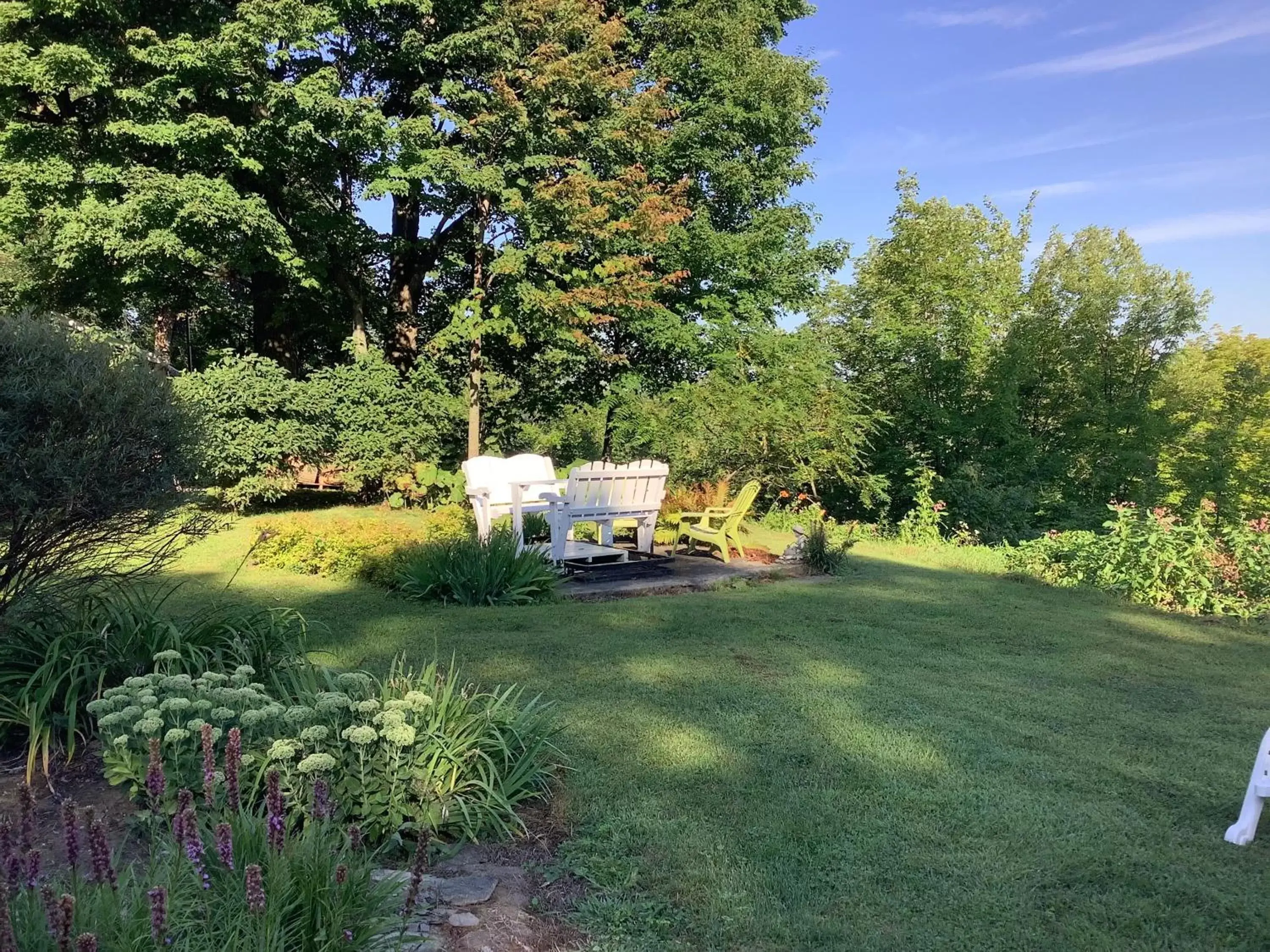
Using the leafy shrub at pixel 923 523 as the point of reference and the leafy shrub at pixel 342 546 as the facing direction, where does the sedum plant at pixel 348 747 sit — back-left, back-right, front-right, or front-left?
front-left

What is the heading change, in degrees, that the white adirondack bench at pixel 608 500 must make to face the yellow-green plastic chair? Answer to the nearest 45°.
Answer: approximately 90° to its right

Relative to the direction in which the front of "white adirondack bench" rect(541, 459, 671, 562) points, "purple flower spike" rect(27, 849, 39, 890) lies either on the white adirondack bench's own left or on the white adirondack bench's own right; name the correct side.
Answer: on the white adirondack bench's own left

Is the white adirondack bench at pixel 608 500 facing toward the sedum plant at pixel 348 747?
no

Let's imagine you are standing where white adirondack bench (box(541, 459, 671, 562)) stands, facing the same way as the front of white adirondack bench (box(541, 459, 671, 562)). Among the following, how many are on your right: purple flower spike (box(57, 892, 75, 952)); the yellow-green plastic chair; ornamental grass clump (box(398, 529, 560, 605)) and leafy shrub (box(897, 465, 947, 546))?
2

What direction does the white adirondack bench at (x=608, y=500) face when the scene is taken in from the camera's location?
facing away from the viewer and to the left of the viewer

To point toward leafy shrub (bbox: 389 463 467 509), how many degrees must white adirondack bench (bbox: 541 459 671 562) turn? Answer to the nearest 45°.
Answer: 0° — it already faces it

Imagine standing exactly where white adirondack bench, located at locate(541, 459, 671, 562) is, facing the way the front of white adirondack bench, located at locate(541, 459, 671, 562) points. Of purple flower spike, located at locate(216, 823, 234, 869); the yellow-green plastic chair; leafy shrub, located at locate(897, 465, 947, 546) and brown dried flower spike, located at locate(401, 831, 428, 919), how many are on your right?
2

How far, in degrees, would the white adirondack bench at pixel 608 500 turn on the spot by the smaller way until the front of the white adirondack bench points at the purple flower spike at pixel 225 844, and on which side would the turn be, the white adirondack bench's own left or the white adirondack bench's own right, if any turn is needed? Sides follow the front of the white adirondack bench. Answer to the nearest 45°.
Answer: approximately 135° to the white adirondack bench's own left

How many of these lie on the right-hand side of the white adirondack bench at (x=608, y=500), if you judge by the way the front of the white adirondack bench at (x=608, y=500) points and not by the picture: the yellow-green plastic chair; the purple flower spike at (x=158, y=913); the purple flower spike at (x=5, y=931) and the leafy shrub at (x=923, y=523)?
2

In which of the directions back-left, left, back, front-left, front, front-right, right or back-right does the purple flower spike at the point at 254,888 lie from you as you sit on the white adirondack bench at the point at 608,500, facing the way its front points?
back-left

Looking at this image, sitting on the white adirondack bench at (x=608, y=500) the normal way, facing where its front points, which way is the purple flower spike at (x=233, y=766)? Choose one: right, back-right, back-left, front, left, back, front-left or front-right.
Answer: back-left

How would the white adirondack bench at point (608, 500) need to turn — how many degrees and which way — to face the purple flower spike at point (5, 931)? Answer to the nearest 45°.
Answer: approximately 135° to its left

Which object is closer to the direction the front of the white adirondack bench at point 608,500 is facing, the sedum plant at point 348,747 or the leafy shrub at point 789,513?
the leafy shrub

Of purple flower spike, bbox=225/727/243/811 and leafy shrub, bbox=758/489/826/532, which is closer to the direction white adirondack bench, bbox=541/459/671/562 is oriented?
the leafy shrub

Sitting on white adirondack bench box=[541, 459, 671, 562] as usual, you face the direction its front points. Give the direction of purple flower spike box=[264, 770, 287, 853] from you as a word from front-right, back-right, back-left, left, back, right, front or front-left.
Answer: back-left

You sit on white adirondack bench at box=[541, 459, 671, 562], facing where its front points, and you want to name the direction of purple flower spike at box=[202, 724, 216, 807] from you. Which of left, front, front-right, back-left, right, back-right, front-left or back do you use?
back-left

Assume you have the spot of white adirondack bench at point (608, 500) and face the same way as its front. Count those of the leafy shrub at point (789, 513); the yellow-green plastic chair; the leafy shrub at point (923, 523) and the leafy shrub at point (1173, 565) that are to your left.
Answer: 0

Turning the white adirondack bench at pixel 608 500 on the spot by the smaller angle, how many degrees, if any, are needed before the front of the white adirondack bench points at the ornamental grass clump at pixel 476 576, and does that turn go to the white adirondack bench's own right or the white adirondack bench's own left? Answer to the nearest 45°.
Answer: approximately 90° to the white adirondack bench's own left

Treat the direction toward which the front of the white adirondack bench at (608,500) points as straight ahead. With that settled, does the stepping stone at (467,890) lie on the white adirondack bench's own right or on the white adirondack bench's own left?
on the white adirondack bench's own left
